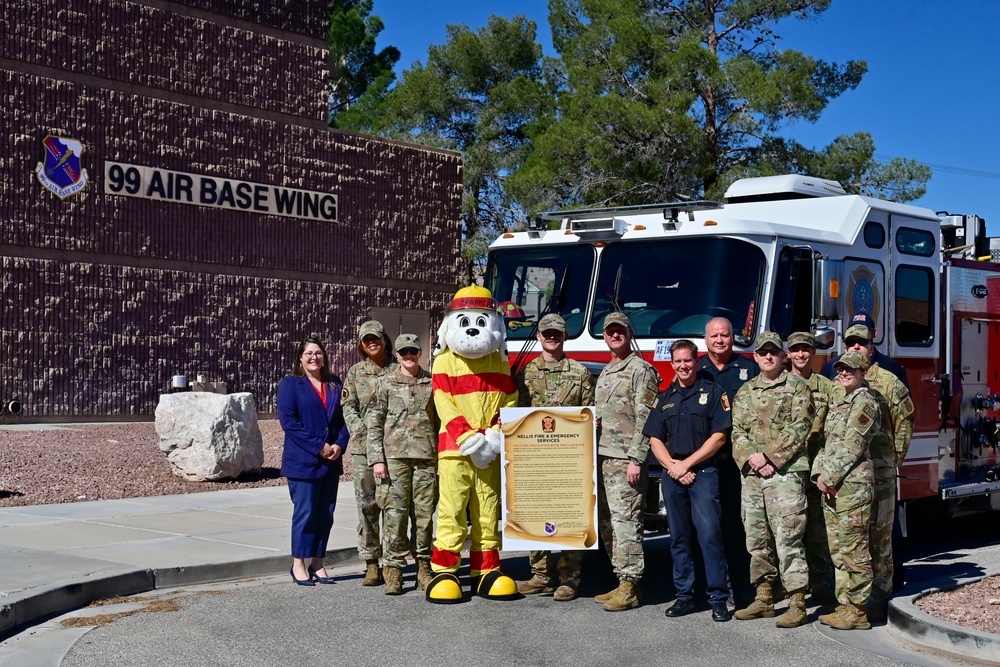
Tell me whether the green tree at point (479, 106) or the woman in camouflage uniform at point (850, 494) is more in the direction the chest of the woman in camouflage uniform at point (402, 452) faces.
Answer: the woman in camouflage uniform

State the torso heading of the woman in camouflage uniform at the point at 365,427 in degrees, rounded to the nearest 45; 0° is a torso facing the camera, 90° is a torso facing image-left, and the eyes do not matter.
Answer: approximately 0°

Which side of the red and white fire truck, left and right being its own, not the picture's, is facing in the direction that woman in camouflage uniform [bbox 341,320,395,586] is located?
front

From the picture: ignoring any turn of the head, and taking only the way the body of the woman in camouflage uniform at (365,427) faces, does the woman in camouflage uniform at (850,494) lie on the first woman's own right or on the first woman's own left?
on the first woman's own left

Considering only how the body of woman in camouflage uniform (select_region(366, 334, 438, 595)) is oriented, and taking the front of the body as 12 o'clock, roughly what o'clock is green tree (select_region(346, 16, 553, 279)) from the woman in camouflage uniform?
The green tree is roughly at 6 o'clock from the woman in camouflage uniform.

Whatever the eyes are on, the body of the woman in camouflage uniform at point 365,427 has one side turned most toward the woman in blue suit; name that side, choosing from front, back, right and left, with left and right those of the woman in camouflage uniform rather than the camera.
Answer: right

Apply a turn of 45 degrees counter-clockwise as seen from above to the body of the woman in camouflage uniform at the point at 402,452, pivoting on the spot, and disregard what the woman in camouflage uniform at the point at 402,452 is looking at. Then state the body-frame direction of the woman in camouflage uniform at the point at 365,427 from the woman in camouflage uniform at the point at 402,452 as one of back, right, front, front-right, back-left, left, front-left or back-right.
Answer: back

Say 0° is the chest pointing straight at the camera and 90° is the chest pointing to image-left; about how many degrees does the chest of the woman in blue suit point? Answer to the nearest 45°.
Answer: approximately 315°
